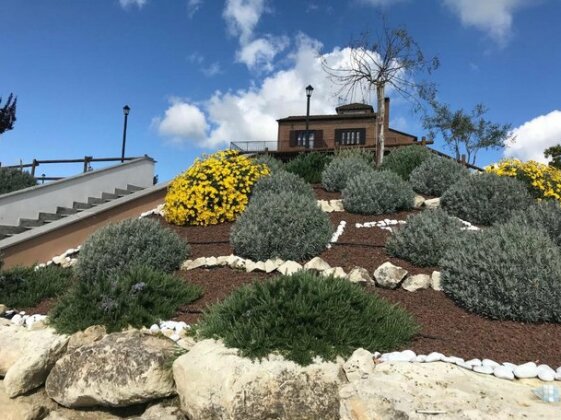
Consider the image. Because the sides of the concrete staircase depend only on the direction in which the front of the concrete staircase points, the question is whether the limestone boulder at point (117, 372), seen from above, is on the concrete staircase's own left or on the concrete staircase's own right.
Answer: on the concrete staircase's own left

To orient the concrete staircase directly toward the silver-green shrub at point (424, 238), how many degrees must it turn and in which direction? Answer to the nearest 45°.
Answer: approximately 135° to its left

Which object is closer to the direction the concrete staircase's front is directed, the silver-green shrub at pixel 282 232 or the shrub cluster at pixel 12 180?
the shrub cluster

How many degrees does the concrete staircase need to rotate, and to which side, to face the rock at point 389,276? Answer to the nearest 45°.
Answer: approximately 135° to its left

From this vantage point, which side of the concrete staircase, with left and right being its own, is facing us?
left

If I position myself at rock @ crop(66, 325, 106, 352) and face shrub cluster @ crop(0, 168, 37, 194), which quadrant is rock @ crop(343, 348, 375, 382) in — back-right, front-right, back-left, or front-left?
back-right

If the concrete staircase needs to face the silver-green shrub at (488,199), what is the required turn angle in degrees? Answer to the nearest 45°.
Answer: approximately 135° to its left

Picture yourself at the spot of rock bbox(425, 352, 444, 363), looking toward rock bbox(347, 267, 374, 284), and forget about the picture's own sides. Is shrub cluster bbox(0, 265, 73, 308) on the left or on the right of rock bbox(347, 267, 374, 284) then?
left

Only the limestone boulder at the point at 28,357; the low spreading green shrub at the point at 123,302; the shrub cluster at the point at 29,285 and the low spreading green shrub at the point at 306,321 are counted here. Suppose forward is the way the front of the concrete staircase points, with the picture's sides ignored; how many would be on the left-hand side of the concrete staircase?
4

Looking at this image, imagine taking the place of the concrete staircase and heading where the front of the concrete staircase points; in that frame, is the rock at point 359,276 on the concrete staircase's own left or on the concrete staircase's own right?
on the concrete staircase's own left
